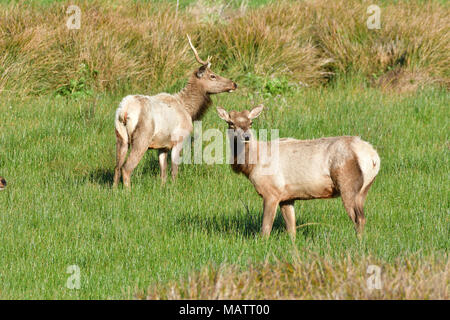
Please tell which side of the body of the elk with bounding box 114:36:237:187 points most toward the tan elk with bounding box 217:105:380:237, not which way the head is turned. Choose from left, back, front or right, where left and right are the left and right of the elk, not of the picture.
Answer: right

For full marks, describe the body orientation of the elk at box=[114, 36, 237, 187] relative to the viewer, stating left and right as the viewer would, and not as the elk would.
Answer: facing away from the viewer and to the right of the viewer

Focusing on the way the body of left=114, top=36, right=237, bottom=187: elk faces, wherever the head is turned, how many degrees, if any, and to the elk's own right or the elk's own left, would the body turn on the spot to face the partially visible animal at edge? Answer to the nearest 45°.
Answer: approximately 180°

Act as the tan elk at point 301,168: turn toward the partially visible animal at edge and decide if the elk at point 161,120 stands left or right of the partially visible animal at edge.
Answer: right
